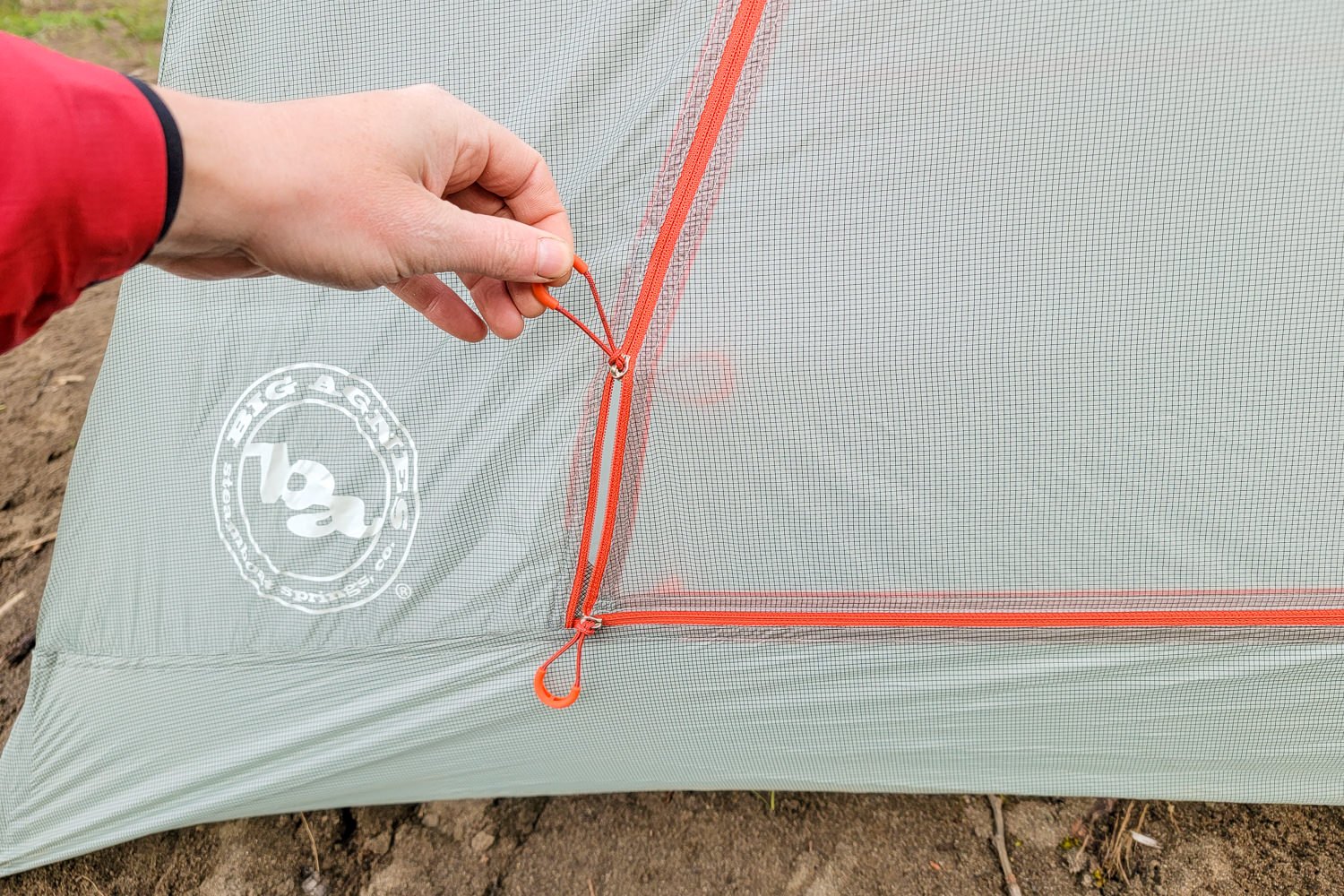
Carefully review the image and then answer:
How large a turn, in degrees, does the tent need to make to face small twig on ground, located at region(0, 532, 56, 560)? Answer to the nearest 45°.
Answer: approximately 90° to its right

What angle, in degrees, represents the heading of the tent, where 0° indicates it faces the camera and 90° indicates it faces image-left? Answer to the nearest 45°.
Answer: approximately 0°
